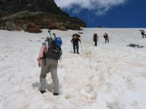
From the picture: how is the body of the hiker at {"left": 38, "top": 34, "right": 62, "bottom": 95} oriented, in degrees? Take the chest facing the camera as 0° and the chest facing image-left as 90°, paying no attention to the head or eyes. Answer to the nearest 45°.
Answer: approximately 135°
